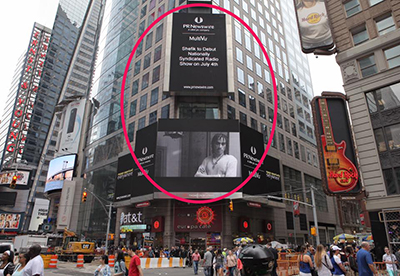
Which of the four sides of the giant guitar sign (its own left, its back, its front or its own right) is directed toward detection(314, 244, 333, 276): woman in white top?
front

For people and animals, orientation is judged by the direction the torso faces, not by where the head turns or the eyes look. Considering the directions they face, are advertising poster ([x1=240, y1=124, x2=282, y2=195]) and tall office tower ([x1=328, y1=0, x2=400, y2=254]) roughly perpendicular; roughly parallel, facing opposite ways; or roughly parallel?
roughly perpendicular

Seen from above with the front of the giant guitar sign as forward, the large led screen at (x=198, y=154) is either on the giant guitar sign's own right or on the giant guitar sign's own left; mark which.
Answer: on the giant guitar sign's own right

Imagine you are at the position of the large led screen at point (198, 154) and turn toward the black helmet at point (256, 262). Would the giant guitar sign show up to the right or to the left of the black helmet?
left

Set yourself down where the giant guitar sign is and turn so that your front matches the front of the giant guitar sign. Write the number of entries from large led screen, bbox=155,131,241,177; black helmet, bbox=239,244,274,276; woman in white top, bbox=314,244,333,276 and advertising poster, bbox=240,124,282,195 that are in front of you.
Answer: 2

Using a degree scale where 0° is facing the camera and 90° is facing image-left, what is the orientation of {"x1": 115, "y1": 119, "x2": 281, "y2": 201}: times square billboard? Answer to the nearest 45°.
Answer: approximately 0°

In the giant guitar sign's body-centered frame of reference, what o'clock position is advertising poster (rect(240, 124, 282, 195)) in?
The advertising poster is roughly at 5 o'clock from the giant guitar sign.

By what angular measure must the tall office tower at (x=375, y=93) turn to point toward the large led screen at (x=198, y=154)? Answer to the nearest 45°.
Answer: approximately 45° to its right

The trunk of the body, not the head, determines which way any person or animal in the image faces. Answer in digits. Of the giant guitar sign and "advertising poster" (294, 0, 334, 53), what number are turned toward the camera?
2

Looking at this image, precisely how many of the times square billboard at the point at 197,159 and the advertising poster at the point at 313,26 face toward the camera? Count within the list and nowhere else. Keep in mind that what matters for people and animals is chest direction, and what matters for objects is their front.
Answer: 2

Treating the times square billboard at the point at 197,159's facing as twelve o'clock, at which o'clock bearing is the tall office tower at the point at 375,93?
The tall office tower is roughly at 11 o'clock from the times square billboard.
